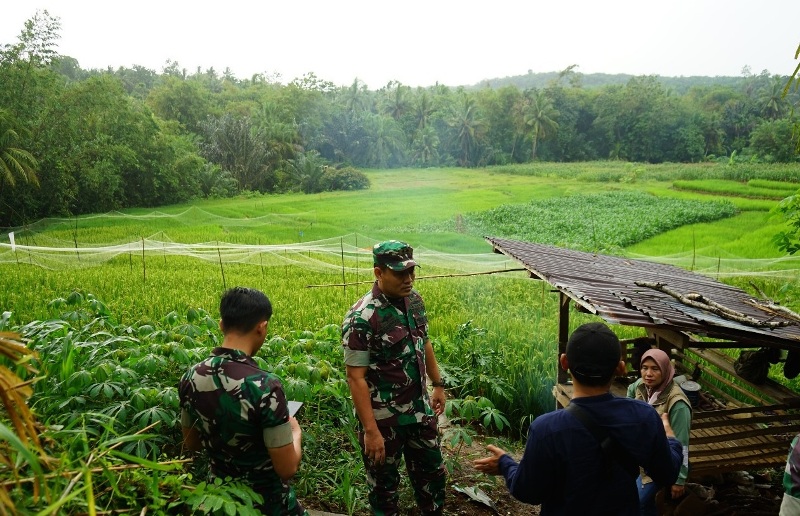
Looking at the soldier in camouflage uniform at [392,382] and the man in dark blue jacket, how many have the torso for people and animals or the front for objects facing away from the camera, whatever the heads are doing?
1

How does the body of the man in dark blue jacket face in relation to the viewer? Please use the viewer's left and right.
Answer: facing away from the viewer

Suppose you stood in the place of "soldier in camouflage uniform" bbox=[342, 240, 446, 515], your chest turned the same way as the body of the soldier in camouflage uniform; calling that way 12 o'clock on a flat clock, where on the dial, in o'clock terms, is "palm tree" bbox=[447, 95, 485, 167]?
The palm tree is roughly at 8 o'clock from the soldier in camouflage uniform.

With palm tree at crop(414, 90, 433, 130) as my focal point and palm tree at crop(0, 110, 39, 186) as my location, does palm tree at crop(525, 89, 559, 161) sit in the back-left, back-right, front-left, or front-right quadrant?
front-right

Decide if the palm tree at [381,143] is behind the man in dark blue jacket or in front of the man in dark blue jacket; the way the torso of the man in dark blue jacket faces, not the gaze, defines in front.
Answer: in front

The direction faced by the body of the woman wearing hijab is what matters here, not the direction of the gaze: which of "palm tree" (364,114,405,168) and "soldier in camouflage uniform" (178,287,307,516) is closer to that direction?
the soldier in camouflage uniform

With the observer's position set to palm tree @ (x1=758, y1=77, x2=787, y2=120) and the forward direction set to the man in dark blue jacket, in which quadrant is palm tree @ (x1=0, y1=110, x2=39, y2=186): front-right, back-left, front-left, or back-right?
front-right

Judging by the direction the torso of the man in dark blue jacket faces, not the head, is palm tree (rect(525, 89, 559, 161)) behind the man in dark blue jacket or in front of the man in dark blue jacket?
in front

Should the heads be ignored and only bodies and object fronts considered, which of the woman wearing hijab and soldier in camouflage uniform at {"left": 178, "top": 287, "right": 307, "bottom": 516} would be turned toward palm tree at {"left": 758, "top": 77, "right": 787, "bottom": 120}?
the soldier in camouflage uniform

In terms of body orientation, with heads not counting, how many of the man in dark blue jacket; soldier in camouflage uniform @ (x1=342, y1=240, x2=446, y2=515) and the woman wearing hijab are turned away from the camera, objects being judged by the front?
1

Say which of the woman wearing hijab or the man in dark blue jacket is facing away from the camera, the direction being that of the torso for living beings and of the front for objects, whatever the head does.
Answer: the man in dark blue jacket

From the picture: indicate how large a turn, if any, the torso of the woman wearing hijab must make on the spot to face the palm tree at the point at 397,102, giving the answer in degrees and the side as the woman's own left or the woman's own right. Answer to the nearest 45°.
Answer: approximately 90° to the woman's own right

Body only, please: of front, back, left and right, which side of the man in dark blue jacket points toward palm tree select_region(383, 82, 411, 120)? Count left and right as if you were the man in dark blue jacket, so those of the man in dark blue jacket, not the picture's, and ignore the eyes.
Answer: front

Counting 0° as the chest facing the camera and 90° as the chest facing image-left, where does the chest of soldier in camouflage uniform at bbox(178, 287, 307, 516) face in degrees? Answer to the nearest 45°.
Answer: approximately 225°

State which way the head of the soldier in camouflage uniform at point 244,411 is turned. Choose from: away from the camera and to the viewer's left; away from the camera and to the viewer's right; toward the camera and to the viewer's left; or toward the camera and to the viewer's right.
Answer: away from the camera and to the viewer's right

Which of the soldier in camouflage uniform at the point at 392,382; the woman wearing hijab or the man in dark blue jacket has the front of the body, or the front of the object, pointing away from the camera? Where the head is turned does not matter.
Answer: the man in dark blue jacket
